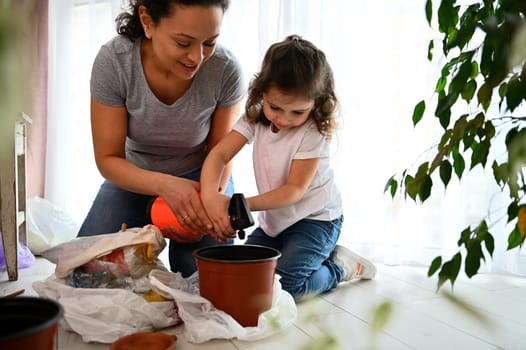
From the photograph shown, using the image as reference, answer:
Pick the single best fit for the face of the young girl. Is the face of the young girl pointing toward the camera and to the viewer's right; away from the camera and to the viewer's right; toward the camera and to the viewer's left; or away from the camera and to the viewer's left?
toward the camera and to the viewer's left

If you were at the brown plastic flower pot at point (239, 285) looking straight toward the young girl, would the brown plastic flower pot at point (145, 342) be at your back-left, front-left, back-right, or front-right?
back-left

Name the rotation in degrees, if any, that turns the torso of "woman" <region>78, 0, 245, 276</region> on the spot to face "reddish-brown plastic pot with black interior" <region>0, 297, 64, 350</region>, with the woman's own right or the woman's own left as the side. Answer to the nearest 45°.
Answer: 0° — they already face it

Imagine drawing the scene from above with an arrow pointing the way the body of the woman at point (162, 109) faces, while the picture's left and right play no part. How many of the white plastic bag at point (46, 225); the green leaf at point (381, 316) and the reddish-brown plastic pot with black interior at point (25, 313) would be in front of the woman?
2

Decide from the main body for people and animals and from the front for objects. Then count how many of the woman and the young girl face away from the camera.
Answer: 0

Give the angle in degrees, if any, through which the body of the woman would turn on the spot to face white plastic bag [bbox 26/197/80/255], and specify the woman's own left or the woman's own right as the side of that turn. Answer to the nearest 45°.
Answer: approximately 135° to the woman's own right

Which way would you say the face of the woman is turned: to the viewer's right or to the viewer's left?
to the viewer's right

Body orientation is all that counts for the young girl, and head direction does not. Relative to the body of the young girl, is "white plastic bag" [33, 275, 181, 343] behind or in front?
in front

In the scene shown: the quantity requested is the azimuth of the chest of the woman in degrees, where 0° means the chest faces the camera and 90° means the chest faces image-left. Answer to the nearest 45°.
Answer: approximately 0°

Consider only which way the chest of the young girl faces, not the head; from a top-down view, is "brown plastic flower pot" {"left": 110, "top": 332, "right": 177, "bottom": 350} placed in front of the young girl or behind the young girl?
in front
